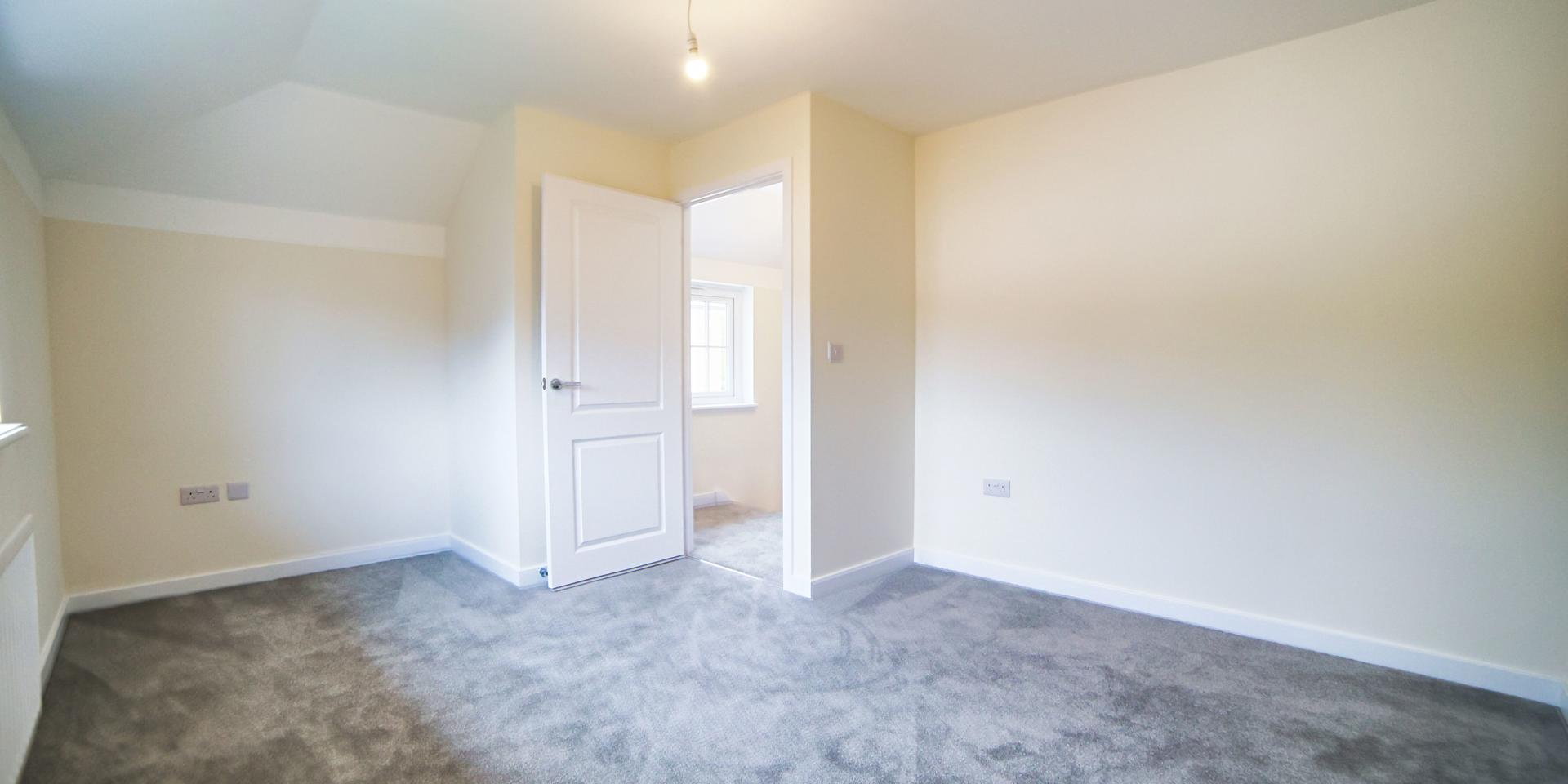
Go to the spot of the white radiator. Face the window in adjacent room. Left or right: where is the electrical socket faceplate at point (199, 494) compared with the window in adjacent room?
left

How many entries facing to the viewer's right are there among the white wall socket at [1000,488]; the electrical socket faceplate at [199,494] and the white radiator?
1

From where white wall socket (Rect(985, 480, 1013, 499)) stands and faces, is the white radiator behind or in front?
in front

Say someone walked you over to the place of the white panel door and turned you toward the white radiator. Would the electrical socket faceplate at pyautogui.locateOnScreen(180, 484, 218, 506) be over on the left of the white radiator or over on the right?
right

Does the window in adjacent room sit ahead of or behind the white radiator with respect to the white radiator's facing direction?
ahead

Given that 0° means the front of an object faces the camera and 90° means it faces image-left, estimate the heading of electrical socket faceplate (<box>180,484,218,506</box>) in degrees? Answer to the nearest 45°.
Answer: approximately 0°

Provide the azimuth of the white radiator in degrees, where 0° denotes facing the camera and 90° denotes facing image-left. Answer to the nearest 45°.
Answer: approximately 270°

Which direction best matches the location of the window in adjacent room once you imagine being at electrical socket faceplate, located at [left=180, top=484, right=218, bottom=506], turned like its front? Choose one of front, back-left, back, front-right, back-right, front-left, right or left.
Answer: left

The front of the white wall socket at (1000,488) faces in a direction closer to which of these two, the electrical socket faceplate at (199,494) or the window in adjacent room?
the electrical socket faceplate

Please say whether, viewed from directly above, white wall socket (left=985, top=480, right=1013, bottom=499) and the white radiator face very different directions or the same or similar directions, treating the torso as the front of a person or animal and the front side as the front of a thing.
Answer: very different directions

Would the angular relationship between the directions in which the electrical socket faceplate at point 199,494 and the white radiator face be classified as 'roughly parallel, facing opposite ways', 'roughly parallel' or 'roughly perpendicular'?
roughly perpendicular

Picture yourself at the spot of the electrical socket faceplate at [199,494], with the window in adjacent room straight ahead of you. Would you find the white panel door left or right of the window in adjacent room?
right

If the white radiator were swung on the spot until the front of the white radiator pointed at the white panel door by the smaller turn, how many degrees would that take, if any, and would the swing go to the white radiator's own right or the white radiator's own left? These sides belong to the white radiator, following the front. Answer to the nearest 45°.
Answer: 0° — it already faces it

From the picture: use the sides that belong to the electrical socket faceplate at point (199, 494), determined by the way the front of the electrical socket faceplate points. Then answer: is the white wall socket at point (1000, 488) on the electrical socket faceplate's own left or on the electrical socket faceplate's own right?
on the electrical socket faceplate's own left
